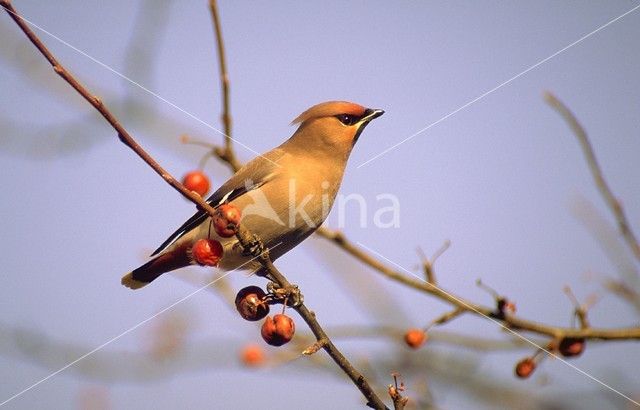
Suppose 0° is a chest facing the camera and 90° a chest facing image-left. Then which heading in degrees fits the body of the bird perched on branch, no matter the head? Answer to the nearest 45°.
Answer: approximately 270°

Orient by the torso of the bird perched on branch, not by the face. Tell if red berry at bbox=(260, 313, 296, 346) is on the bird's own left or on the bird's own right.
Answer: on the bird's own right

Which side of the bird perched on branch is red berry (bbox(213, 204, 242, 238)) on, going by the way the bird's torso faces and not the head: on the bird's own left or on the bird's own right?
on the bird's own right

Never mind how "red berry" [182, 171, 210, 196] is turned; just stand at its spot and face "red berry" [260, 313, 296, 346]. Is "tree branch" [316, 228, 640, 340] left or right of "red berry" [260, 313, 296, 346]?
left

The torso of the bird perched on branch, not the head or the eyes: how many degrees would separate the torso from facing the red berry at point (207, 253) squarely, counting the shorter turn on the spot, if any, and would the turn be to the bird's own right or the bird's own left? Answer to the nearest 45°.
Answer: approximately 135° to the bird's own right

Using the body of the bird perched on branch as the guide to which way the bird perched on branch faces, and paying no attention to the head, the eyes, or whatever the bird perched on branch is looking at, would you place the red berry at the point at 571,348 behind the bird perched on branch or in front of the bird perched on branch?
in front
